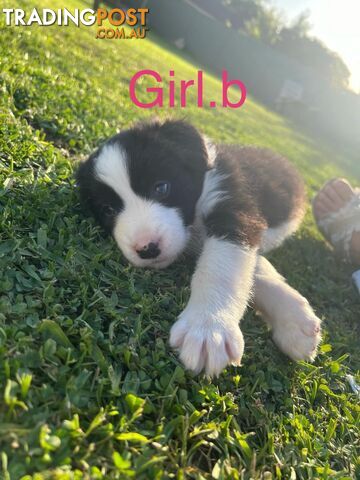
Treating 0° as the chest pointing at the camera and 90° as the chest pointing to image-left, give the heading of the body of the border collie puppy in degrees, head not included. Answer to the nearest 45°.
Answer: approximately 45°
